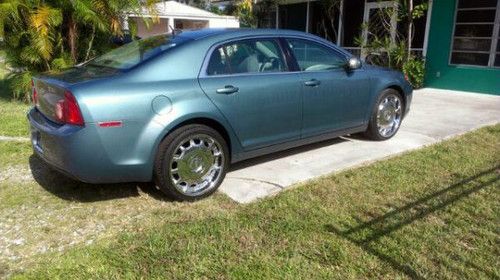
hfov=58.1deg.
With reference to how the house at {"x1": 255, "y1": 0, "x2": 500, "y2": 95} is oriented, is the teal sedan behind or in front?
in front

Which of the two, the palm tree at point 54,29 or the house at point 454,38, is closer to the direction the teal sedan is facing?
the house

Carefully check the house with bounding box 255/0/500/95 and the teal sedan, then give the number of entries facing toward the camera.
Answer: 1

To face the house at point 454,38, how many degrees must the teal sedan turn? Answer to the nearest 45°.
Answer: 0° — it already faces it

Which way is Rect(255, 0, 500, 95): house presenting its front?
toward the camera

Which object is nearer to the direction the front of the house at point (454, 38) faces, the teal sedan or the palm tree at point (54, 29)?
the teal sedan

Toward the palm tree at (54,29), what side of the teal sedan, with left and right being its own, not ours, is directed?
left

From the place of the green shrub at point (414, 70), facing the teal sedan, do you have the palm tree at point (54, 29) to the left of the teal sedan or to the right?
right

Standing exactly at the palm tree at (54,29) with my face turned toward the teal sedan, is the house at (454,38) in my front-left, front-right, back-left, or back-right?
front-left

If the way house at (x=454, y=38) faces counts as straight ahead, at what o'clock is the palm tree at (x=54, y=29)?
The palm tree is roughly at 2 o'clock from the house.

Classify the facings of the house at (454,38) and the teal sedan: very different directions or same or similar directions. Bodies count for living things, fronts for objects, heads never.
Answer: very different directions

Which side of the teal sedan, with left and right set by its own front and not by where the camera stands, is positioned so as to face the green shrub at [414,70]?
front

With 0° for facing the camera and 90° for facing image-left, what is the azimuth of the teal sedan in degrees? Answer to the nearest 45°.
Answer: approximately 225°

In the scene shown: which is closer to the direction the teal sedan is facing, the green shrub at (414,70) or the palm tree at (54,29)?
the green shrub

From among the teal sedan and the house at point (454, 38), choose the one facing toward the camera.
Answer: the house
